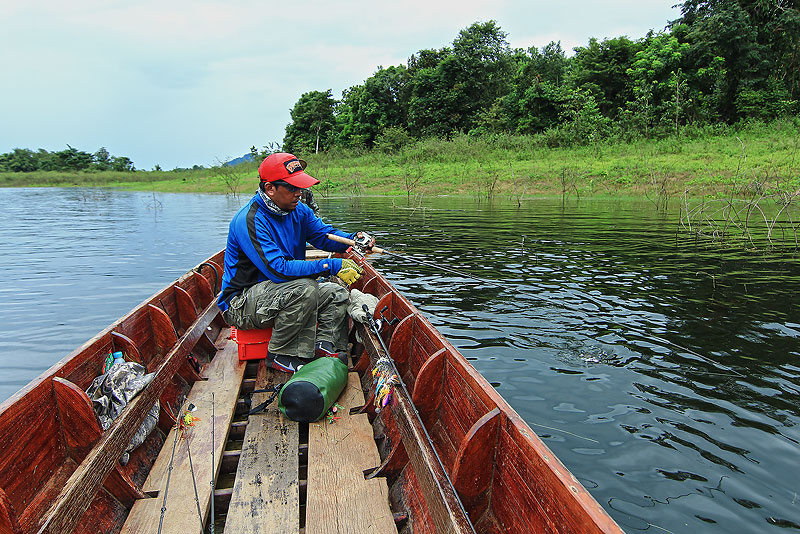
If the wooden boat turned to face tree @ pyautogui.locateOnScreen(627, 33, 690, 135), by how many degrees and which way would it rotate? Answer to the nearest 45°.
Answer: approximately 45° to its right

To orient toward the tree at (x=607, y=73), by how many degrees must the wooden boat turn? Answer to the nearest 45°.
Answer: approximately 45° to its right

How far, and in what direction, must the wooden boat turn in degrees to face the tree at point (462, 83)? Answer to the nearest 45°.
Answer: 0° — it already faces it

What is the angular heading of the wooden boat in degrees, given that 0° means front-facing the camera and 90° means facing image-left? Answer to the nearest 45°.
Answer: approximately 180°

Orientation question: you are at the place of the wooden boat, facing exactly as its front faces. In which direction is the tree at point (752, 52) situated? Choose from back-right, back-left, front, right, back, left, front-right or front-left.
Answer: front-right
